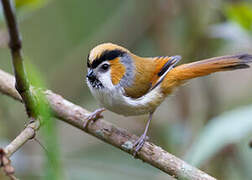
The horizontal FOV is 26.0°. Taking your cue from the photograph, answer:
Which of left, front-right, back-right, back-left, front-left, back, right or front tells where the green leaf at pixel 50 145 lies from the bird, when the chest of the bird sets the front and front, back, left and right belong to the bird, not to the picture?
left

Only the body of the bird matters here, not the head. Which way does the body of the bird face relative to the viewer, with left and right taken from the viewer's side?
facing to the left of the viewer
